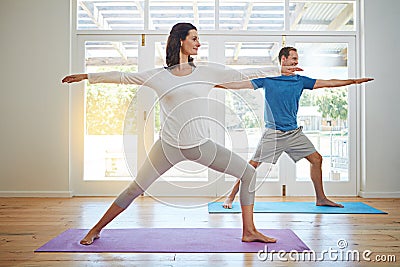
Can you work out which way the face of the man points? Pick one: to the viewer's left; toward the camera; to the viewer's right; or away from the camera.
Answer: to the viewer's right

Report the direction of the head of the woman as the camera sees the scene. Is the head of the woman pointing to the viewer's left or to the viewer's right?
to the viewer's right

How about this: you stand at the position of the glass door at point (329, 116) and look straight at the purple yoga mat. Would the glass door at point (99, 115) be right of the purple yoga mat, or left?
right

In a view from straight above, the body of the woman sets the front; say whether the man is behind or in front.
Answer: behind

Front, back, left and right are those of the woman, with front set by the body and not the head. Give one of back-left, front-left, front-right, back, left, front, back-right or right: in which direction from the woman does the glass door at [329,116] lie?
back-left

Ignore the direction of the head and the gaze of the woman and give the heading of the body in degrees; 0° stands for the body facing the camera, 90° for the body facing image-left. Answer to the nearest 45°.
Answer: approximately 0°

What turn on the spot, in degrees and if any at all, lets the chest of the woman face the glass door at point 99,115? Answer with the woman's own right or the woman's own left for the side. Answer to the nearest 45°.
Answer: approximately 180°
